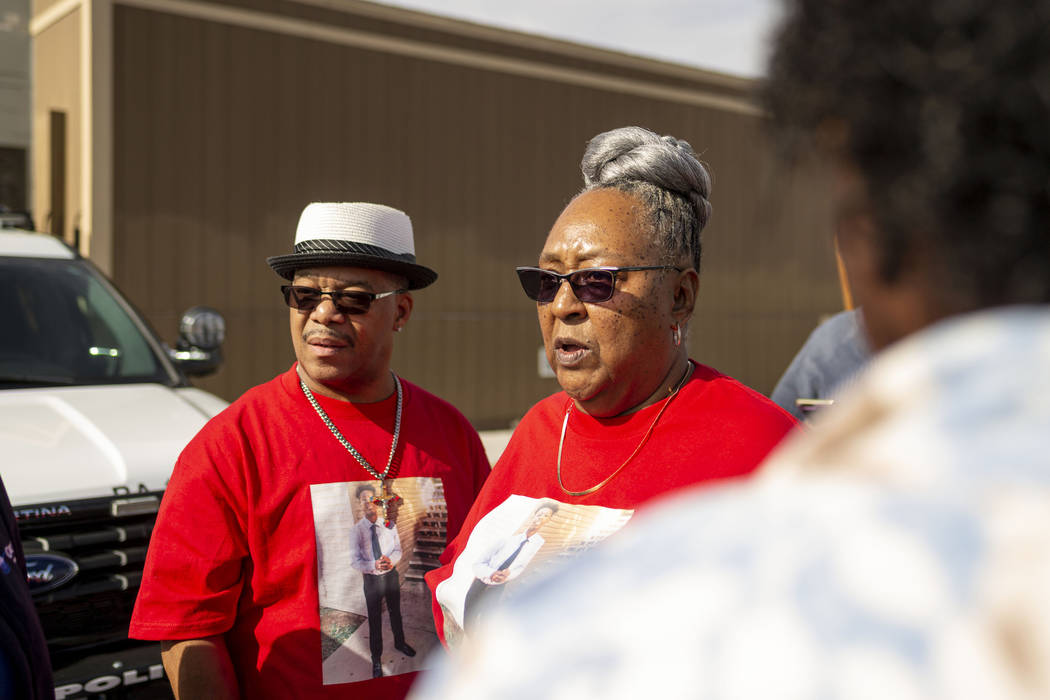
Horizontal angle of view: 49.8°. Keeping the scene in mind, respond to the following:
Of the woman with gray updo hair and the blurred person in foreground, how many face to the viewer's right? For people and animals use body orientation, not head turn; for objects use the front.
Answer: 0

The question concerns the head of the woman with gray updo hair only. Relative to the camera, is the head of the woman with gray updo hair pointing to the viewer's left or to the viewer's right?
to the viewer's left

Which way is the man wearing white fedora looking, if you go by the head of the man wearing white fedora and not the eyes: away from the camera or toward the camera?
toward the camera

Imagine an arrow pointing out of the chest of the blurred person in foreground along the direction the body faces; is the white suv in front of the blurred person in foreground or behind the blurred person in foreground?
in front

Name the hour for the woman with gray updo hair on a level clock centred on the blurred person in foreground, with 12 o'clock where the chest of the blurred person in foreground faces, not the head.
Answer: The woman with gray updo hair is roughly at 1 o'clock from the blurred person in foreground.

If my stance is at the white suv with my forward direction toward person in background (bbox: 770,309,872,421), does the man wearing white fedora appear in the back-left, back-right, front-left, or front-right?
front-right

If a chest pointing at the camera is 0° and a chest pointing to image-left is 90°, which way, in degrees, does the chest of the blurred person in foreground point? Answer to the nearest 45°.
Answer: approximately 135°

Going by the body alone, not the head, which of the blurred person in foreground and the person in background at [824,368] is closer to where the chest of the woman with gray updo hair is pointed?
the blurred person in foreground

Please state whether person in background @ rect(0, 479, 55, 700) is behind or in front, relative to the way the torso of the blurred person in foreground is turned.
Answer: in front

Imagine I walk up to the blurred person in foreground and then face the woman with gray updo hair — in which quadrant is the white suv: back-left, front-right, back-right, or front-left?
front-left

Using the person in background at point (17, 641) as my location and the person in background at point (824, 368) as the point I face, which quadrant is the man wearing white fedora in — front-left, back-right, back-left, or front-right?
front-left
